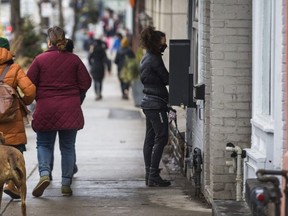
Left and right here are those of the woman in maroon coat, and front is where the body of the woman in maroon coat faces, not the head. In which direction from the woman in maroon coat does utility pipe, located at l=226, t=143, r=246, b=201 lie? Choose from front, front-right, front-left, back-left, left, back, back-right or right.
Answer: back-right

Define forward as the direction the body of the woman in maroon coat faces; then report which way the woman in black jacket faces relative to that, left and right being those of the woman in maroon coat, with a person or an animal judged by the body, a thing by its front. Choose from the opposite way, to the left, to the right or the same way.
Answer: to the right

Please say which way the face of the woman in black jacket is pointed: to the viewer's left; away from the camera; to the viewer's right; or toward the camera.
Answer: to the viewer's right

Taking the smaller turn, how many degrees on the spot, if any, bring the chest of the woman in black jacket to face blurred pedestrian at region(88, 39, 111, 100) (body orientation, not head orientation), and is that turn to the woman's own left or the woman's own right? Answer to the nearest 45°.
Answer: approximately 90° to the woman's own left

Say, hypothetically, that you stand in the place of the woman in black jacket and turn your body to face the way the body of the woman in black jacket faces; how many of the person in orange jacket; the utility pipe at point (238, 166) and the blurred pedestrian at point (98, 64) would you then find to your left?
1

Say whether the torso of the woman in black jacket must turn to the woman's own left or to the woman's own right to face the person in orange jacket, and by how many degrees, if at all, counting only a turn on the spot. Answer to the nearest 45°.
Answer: approximately 135° to the woman's own right

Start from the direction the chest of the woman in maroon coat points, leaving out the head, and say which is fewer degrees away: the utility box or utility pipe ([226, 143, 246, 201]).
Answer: the utility box

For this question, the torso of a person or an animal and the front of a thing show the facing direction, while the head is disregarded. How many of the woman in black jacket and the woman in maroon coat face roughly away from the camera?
1

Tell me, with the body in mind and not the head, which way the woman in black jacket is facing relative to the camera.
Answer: to the viewer's right

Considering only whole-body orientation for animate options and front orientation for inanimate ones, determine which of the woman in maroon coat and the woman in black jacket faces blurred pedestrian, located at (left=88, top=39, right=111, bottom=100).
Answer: the woman in maroon coat

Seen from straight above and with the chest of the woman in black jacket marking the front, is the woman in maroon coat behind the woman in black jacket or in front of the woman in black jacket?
behind

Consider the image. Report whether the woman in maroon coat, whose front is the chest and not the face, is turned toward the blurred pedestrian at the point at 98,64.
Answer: yes

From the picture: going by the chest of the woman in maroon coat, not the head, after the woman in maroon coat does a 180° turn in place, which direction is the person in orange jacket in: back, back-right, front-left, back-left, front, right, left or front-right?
front-right

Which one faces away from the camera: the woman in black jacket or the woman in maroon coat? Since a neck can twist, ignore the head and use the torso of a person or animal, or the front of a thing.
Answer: the woman in maroon coat

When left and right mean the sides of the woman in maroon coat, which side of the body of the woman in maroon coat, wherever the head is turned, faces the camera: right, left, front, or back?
back

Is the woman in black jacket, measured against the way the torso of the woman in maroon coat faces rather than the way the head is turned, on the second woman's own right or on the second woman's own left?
on the second woman's own right
